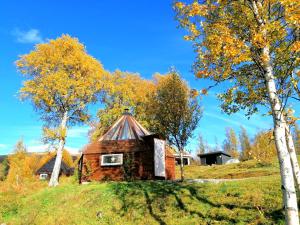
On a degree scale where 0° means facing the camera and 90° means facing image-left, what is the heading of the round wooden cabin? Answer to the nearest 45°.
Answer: approximately 315°

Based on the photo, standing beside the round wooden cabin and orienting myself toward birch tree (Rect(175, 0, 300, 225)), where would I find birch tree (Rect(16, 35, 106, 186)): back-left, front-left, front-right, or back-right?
back-right

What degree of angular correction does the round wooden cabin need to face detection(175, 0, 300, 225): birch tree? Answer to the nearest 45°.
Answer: approximately 45° to its right
